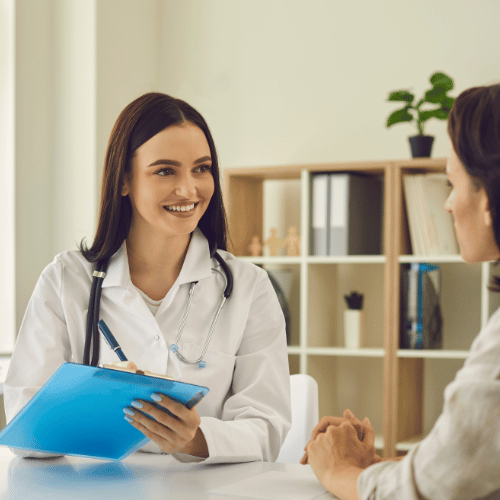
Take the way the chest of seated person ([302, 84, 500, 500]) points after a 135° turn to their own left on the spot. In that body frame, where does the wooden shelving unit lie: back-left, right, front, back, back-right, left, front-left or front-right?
back

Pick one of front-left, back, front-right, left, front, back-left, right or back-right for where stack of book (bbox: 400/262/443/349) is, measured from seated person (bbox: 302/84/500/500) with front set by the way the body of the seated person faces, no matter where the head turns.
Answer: front-right

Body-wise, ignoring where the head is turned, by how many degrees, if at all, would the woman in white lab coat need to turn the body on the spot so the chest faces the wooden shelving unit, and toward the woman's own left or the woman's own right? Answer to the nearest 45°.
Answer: approximately 135° to the woman's own left

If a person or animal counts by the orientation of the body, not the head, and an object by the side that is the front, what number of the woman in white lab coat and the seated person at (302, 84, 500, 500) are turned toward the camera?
1

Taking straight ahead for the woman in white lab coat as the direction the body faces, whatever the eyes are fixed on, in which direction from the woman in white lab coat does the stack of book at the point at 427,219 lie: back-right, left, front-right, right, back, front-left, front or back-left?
back-left

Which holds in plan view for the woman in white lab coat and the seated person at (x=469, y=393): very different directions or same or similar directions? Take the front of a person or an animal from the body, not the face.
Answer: very different directions

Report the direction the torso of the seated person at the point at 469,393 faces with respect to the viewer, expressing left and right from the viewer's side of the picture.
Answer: facing away from the viewer and to the left of the viewer

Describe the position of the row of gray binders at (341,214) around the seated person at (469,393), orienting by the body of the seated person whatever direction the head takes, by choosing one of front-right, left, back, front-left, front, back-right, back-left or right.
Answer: front-right

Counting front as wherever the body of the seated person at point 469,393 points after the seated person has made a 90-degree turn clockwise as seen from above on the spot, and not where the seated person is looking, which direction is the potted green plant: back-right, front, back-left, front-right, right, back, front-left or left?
front-left

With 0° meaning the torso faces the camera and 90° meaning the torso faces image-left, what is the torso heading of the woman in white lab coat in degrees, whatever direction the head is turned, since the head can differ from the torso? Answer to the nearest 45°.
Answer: approximately 0°

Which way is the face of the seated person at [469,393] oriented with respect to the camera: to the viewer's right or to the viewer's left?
to the viewer's left
